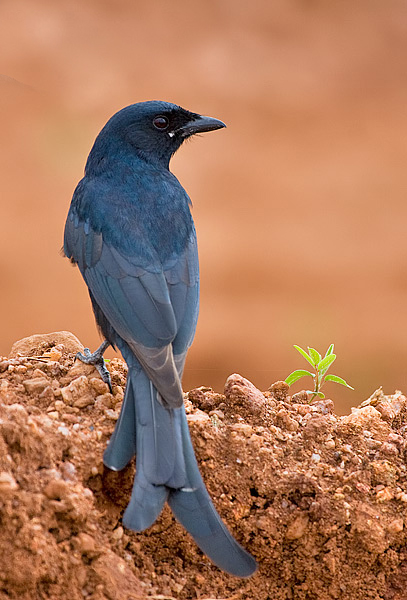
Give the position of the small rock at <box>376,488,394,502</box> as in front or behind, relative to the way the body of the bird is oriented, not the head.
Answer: behind

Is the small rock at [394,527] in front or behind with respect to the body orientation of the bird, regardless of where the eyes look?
behind

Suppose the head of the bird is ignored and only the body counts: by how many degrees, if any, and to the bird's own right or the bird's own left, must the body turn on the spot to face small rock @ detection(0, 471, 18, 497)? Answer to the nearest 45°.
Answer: approximately 135° to the bird's own left

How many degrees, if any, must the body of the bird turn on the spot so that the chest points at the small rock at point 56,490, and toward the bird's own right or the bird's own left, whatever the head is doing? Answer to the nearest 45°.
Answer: approximately 135° to the bird's own left

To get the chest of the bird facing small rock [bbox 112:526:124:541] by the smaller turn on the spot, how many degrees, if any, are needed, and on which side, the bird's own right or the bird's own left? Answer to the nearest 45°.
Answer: approximately 135° to the bird's own left

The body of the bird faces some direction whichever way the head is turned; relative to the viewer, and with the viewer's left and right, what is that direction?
facing away from the viewer and to the left of the viewer

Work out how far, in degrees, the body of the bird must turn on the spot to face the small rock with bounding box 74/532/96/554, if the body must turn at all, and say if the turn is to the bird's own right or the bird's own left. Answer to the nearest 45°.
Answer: approximately 135° to the bird's own left
